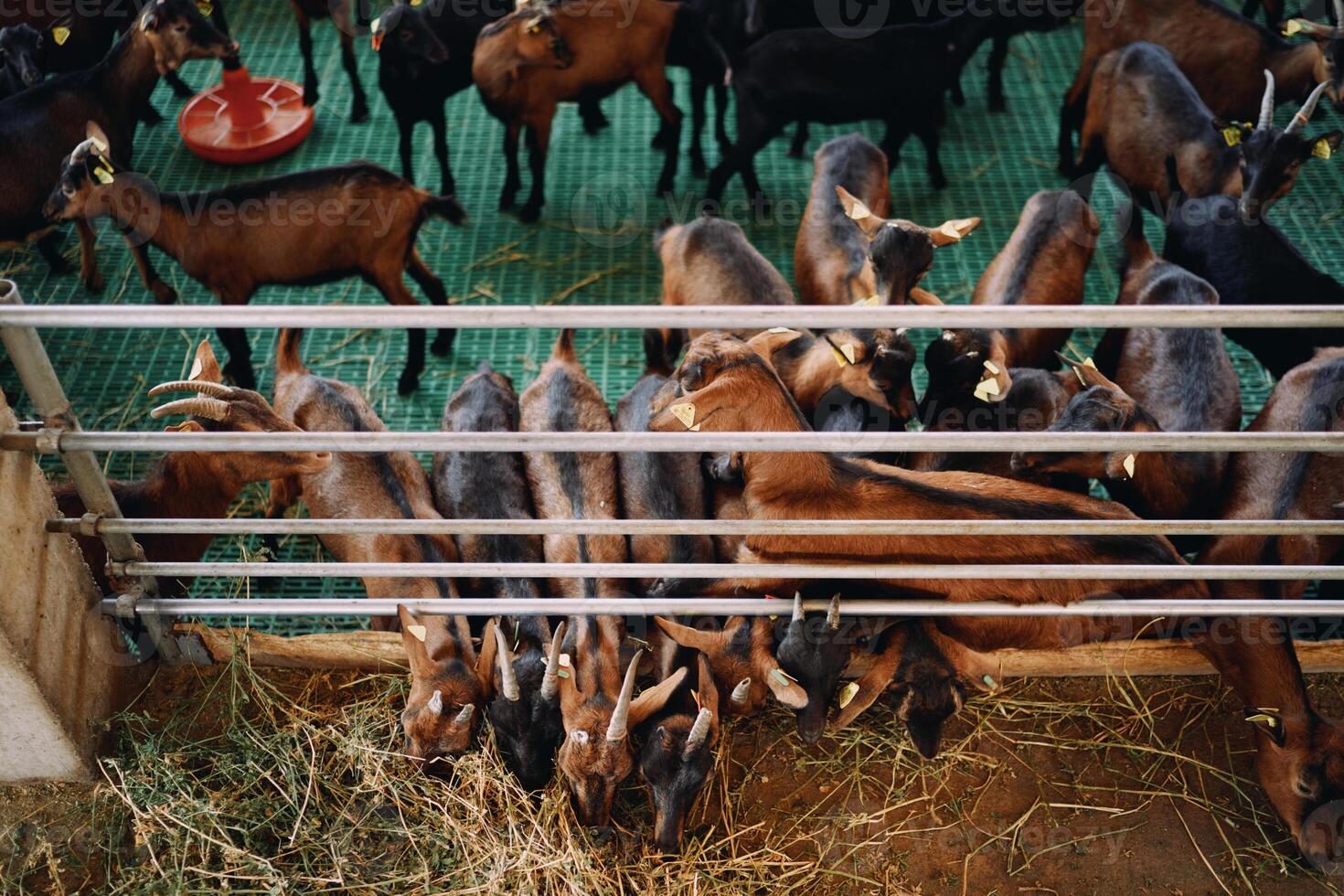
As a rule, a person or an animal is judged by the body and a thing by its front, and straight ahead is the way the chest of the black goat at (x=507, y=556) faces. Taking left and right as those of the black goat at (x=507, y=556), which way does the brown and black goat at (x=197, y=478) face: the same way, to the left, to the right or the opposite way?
to the left

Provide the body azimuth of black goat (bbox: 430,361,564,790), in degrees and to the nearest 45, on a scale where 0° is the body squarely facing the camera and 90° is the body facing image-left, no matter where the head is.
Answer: approximately 0°

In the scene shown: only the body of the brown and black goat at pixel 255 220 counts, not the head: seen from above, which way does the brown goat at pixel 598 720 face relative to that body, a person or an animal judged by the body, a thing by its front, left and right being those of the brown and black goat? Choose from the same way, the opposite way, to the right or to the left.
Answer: to the left

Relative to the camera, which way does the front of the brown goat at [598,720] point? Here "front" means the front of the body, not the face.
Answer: toward the camera

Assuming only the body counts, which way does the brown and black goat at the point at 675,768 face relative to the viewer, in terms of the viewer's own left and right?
facing the viewer

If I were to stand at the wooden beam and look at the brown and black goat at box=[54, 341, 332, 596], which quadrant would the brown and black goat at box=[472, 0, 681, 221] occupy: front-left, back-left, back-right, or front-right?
front-right

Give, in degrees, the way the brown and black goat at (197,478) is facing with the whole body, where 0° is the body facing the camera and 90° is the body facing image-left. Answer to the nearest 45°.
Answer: approximately 270°

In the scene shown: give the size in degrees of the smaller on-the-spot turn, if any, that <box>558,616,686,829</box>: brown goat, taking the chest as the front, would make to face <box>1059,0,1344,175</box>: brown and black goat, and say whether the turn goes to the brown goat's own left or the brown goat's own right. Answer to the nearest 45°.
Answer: approximately 135° to the brown goat's own left

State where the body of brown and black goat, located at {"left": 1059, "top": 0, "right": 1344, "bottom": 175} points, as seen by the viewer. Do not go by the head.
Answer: to the viewer's right

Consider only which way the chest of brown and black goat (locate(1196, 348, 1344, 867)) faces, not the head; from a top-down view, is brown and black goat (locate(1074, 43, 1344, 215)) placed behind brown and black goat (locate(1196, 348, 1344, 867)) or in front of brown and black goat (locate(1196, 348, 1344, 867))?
behind

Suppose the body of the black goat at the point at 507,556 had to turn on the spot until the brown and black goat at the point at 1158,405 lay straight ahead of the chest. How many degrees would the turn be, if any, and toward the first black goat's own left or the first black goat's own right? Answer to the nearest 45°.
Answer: approximately 90° to the first black goat's own left

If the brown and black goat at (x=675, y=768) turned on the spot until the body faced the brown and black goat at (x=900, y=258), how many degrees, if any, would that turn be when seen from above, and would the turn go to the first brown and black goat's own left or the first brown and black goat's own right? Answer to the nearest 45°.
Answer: approximately 135° to the first brown and black goat's own left

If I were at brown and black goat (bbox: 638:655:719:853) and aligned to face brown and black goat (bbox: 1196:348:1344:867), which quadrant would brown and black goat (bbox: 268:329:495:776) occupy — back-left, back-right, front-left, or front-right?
back-left

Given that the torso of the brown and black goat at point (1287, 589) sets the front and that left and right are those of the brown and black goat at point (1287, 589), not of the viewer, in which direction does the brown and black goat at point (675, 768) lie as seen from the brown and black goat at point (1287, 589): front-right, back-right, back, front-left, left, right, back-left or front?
front-right
